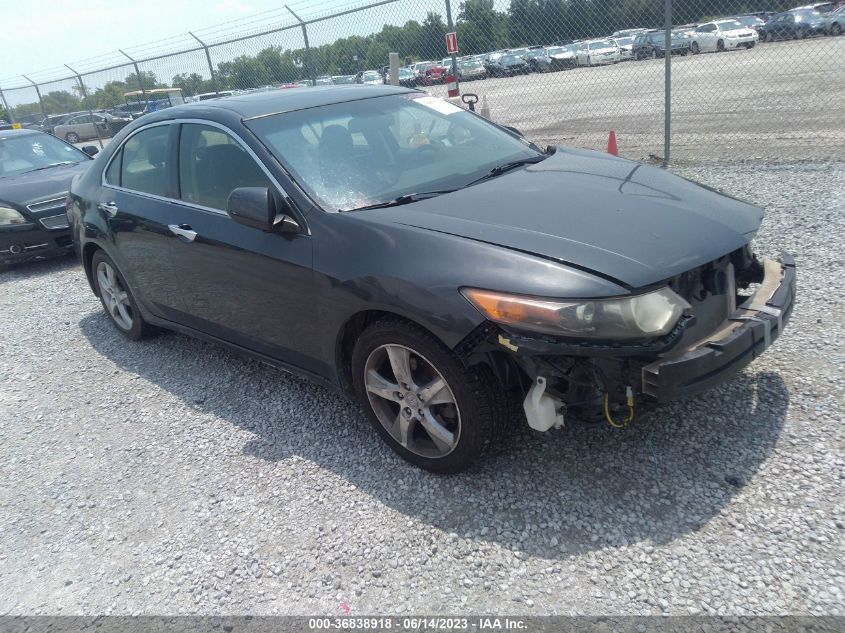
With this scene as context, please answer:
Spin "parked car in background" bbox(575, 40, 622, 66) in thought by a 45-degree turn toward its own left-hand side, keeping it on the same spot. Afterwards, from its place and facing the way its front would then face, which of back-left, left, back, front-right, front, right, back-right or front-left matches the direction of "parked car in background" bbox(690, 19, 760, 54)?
front-left

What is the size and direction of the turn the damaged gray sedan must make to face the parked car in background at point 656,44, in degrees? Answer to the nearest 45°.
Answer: approximately 90° to its left

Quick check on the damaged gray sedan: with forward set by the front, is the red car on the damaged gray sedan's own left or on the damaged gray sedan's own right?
on the damaged gray sedan's own left

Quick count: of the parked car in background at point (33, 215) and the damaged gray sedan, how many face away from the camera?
0

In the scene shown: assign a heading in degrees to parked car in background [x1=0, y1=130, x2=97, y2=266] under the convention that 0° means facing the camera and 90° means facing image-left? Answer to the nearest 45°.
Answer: approximately 315°

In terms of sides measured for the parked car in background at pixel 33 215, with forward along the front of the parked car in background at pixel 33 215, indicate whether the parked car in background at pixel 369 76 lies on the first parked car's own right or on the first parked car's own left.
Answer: on the first parked car's own left

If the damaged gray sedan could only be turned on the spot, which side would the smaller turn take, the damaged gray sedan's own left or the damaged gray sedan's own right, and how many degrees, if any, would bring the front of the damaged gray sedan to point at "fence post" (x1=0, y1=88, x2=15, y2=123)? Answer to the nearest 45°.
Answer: approximately 180°

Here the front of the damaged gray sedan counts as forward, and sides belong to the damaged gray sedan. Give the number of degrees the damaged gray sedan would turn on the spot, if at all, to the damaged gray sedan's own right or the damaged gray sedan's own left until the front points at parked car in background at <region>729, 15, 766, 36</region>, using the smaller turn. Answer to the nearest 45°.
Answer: approximately 90° to the damaged gray sedan's own left

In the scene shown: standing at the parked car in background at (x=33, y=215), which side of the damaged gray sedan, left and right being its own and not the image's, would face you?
back

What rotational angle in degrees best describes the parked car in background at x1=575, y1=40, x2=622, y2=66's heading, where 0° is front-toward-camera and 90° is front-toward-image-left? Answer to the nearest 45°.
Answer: approximately 315°

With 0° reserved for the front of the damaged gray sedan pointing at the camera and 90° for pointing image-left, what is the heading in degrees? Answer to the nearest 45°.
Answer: approximately 315°

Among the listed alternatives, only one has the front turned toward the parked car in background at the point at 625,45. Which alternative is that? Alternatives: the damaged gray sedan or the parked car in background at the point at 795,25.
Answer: the parked car in background at the point at 795,25

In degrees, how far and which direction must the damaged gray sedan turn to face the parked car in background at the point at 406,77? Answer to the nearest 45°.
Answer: approximately 135° to its left

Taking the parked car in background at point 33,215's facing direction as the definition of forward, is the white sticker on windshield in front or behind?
in front
